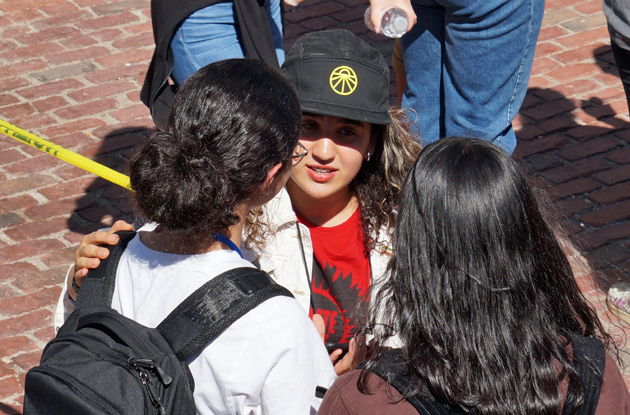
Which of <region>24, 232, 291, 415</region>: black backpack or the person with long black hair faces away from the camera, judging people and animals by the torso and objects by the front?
the person with long black hair

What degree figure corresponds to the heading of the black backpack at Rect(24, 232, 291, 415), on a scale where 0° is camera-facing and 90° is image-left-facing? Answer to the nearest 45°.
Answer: approximately 45°

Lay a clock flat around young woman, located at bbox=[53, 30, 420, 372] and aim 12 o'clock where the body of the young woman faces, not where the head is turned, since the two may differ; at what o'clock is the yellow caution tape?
The yellow caution tape is roughly at 3 o'clock from the young woman.

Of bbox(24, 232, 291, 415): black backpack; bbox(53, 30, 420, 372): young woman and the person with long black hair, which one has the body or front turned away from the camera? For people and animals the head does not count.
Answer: the person with long black hair

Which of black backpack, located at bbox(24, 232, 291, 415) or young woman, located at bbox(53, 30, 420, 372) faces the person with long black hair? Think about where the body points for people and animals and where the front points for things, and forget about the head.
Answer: the young woman

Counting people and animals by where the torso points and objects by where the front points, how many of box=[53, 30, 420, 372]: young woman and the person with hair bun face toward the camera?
1

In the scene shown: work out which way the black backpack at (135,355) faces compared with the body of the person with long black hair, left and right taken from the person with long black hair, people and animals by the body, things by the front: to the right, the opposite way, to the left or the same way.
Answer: the opposite way

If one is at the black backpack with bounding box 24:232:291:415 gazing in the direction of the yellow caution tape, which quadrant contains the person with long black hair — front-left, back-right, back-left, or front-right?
back-right

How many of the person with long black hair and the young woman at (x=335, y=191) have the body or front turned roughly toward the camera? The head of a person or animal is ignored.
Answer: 1

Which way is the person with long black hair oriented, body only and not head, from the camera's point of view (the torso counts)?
away from the camera

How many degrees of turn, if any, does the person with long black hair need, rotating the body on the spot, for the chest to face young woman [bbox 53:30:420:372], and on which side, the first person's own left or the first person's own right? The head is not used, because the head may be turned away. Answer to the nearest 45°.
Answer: approximately 45° to the first person's own left

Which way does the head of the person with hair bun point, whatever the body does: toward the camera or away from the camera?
away from the camera
